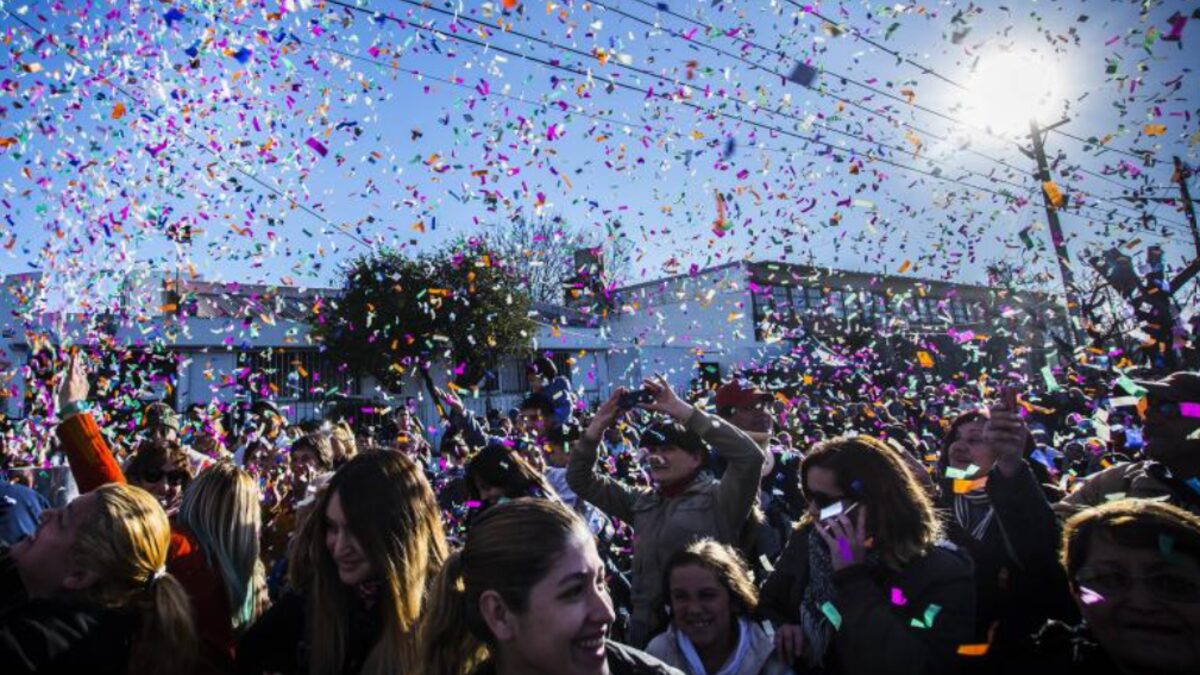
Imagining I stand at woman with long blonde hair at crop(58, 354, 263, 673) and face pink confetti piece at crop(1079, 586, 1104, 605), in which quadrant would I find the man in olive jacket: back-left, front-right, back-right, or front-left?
front-left

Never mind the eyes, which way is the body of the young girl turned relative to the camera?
toward the camera

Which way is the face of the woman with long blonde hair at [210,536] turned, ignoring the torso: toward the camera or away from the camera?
away from the camera

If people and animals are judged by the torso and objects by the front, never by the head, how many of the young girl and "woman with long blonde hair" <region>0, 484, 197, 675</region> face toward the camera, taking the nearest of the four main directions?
1

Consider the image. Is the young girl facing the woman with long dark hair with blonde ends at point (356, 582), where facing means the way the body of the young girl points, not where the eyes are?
no

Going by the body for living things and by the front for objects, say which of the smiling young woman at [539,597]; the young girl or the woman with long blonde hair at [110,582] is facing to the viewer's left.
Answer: the woman with long blonde hair

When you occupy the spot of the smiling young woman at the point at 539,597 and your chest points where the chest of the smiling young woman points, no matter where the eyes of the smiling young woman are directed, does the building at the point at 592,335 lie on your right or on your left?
on your left

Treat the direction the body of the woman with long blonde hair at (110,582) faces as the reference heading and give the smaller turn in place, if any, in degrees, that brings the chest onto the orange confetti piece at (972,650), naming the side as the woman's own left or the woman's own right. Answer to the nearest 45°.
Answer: approximately 135° to the woman's own left

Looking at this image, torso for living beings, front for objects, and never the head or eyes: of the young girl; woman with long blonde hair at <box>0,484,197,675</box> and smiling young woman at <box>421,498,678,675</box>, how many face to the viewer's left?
1

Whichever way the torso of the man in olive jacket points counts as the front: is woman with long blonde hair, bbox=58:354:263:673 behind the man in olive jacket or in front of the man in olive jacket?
in front

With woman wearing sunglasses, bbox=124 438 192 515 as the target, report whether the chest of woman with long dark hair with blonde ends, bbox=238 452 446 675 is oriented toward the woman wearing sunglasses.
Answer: no

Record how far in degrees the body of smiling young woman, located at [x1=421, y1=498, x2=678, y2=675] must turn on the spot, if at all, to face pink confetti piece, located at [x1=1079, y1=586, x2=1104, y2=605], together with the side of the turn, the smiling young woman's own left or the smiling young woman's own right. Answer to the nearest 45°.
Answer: approximately 45° to the smiling young woman's own left

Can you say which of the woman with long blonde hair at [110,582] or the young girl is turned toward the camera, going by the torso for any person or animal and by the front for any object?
the young girl

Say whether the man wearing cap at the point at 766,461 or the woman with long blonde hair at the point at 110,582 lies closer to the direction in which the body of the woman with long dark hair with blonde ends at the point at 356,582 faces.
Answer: the woman with long blonde hair

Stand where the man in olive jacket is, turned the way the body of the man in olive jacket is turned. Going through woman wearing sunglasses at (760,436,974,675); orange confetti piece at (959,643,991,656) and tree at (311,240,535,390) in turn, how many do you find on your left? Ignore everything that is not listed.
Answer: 2

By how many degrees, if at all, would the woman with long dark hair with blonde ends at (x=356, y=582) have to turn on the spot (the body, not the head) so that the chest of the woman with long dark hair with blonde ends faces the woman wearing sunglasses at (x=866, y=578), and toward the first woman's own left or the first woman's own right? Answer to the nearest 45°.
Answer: approximately 135° to the first woman's own left

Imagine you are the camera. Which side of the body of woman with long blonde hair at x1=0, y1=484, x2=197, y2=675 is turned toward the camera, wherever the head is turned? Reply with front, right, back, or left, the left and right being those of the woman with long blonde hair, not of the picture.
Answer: left

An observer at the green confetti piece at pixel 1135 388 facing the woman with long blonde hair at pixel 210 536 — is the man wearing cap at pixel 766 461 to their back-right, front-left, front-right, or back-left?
front-right

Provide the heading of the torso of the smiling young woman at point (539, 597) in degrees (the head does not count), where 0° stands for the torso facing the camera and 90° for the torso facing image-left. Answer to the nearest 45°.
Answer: approximately 315°

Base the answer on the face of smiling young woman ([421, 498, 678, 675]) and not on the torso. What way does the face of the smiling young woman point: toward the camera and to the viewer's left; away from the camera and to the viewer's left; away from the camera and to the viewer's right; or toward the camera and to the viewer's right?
toward the camera and to the viewer's right

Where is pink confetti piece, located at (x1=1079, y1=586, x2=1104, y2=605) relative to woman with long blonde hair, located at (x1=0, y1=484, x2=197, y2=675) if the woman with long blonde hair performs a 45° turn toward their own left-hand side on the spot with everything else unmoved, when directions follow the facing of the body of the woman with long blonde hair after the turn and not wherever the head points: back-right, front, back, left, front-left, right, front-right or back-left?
left

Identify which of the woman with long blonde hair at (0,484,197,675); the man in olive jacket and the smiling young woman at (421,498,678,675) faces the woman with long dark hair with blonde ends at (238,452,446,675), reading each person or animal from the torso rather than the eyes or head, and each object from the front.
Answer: the man in olive jacket
